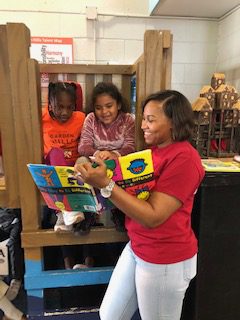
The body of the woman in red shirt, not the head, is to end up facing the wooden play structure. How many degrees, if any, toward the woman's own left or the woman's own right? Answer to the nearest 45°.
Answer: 0° — they already face it

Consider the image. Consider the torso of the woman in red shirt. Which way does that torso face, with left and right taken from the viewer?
facing to the left of the viewer

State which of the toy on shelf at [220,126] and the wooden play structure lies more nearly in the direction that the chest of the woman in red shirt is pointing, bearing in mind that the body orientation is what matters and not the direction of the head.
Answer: the wooden play structure

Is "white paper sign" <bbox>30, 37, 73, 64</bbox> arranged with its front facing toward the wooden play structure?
yes

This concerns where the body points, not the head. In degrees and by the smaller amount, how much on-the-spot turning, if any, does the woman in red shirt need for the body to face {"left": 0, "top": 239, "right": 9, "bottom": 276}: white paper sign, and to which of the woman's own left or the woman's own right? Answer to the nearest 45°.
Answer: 0° — they already face it
